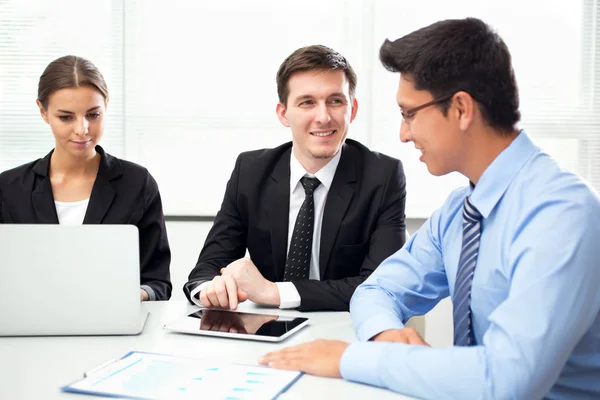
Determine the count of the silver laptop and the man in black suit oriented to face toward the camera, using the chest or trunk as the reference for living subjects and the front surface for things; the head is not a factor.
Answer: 1

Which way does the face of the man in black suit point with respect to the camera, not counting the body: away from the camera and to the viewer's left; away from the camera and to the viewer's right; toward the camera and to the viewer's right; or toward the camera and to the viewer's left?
toward the camera and to the viewer's right

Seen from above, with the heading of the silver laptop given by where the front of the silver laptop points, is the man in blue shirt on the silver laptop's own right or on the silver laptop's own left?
on the silver laptop's own right

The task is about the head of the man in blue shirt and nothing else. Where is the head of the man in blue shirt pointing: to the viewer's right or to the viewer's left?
to the viewer's left

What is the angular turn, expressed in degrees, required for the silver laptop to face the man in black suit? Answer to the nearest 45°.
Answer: approximately 45° to its right

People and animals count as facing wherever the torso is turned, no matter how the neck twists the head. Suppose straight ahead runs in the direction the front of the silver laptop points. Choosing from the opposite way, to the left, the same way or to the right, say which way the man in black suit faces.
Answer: the opposite way

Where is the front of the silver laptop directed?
away from the camera

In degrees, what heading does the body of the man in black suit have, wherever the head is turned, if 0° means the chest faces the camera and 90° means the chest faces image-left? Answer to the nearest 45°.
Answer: approximately 0°
